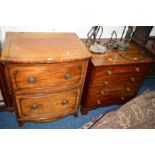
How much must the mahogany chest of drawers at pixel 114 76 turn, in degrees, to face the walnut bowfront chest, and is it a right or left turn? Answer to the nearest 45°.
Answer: approximately 45° to its right

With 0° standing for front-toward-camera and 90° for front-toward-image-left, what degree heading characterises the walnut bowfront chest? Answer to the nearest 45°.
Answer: approximately 0°

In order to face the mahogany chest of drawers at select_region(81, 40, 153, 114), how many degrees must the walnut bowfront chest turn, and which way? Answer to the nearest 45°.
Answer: approximately 90° to its left

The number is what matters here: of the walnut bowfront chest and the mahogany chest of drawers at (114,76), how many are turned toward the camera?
2

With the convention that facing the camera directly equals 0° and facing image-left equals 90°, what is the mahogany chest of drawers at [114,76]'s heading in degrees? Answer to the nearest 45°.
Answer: approximately 0°
